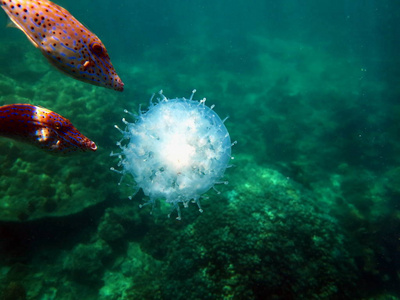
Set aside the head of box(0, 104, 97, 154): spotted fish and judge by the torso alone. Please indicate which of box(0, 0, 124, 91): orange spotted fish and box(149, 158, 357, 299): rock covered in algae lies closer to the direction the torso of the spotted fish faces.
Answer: the rock covered in algae

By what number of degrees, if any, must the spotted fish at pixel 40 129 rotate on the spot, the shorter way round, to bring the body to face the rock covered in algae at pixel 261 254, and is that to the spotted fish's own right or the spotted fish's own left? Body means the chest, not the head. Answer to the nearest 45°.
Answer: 0° — it already faces it

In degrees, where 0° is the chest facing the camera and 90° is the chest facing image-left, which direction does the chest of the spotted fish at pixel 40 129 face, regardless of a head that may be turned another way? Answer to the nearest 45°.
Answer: approximately 270°
